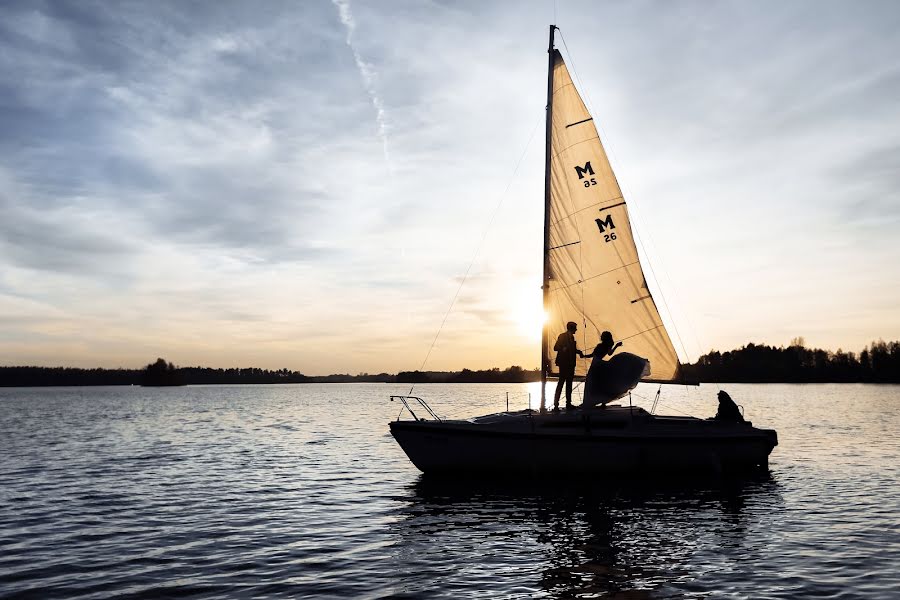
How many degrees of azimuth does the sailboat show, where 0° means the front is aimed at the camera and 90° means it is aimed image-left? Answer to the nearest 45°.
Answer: approximately 90°
